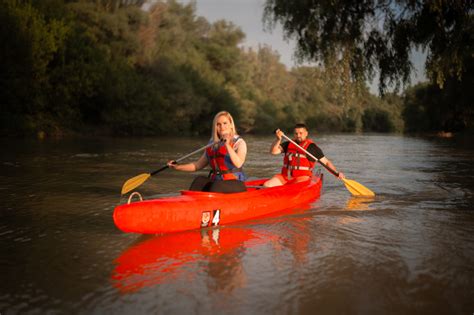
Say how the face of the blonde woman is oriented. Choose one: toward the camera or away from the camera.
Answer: toward the camera

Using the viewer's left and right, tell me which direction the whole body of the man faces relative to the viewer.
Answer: facing the viewer and to the left of the viewer

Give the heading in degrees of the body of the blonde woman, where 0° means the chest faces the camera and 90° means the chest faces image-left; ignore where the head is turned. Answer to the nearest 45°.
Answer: approximately 45°

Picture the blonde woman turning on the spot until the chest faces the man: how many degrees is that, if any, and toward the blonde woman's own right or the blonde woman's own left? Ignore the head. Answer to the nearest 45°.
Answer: approximately 180°

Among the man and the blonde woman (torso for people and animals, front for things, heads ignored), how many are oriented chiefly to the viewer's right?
0
